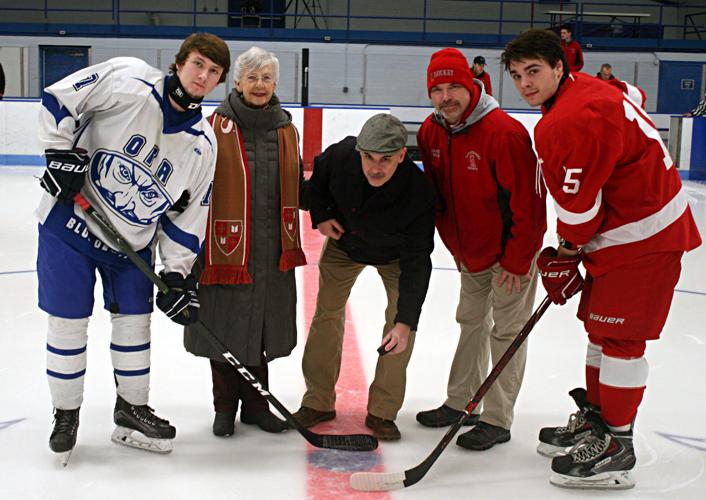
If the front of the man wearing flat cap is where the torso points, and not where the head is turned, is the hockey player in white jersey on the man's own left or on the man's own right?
on the man's own right

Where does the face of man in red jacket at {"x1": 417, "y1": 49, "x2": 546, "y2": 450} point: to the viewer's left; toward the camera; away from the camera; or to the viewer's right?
toward the camera

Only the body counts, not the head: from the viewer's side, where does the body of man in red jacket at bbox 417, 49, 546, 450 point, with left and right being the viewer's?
facing the viewer and to the left of the viewer

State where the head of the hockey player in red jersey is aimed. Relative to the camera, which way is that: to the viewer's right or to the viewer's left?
to the viewer's left

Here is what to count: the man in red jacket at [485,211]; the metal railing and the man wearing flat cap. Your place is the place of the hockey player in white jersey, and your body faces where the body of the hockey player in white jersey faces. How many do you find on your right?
0

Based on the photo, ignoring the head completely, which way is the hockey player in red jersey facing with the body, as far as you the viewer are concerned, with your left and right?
facing to the left of the viewer

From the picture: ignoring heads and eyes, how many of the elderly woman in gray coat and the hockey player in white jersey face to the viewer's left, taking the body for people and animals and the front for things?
0

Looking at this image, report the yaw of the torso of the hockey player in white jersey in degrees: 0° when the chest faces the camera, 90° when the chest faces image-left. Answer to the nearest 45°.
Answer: approximately 315°

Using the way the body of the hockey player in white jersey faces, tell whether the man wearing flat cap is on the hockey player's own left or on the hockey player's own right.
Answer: on the hockey player's own left

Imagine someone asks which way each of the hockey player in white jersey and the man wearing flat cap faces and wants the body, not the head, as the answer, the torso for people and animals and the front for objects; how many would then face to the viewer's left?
0

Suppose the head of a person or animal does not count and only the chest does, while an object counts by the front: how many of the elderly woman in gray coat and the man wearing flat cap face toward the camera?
2

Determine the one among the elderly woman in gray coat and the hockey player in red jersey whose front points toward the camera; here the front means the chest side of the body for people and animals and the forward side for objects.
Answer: the elderly woman in gray coat

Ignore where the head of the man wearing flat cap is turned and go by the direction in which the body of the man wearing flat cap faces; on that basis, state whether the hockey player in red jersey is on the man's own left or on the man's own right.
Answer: on the man's own left

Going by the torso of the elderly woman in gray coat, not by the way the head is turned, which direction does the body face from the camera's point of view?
toward the camera

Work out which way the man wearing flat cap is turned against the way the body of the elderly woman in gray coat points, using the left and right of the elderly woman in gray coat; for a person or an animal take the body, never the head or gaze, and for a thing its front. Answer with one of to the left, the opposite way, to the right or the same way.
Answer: the same way
